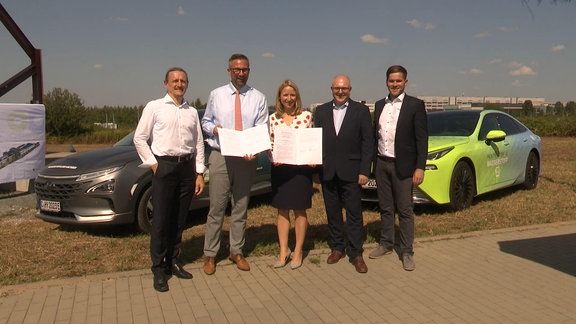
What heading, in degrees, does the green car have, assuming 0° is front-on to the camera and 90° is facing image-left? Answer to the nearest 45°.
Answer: approximately 45°

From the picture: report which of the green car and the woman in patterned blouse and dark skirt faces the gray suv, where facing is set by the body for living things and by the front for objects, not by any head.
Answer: the green car

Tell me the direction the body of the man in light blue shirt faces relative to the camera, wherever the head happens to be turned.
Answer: toward the camera

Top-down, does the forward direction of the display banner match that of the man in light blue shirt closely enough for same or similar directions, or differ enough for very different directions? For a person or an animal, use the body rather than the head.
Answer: same or similar directions

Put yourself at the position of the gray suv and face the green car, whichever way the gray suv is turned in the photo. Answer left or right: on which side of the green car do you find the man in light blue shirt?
right

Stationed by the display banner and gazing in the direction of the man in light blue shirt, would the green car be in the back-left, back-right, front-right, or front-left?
front-left

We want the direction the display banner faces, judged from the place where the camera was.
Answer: facing the viewer

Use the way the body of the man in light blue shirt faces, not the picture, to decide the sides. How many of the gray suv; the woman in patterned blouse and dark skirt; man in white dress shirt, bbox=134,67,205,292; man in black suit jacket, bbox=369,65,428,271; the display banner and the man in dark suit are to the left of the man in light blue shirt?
3

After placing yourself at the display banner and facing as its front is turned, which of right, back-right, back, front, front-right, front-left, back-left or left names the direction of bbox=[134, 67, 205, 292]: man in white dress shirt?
front

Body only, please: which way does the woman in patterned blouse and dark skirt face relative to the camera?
toward the camera

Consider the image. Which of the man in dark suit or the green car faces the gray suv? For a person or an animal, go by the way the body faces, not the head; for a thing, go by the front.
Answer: the green car

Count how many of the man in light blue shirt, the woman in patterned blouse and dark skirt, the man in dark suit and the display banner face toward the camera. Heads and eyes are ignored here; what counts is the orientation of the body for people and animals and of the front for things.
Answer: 4

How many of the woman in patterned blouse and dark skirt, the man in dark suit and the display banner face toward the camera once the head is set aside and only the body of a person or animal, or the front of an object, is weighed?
3

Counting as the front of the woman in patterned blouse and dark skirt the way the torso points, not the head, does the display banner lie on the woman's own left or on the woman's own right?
on the woman's own right

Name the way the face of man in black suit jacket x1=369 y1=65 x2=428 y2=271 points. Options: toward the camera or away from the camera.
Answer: toward the camera

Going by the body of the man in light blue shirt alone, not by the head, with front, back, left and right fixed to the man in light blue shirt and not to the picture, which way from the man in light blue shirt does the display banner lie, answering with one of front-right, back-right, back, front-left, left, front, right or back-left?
back-right

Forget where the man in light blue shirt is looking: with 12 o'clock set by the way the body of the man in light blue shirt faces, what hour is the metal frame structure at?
The metal frame structure is roughly at 5 o'clock from the man in light blue shirt.

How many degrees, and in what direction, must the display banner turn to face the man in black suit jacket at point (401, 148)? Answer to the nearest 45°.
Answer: approximately 45° to its left
